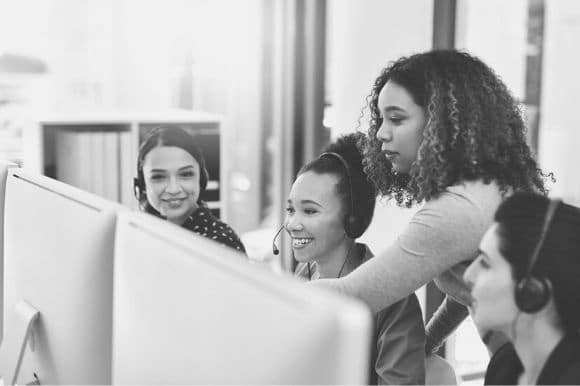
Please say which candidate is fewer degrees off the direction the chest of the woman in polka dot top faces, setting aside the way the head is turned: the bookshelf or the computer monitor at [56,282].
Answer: the computer monitor

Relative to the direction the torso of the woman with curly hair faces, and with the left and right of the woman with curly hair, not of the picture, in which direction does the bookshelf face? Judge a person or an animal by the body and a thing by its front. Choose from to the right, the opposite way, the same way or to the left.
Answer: to the left

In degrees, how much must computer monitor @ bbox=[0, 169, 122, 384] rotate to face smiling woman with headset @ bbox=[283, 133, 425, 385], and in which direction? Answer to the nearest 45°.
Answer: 0° — it already faces them

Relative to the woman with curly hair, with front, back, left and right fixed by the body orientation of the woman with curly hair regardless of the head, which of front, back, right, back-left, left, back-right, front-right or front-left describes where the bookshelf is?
front-right

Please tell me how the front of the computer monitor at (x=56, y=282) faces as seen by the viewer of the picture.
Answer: facing away from the viewer and to the right of the viewer

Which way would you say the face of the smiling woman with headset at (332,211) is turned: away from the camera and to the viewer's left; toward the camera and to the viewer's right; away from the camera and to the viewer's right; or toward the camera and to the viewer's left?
toward the camera and to the viewer's left

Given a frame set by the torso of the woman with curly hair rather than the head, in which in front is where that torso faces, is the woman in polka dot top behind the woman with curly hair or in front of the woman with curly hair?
in front

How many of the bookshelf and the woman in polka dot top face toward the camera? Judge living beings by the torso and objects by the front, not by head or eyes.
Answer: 2

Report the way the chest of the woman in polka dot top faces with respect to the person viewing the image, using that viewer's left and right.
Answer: facing the viewer

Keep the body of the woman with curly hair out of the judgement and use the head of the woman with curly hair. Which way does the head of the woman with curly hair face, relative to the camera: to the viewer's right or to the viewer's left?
to the viewer's left

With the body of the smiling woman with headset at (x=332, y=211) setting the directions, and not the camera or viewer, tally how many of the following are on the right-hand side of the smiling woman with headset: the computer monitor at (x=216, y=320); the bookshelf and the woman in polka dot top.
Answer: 2

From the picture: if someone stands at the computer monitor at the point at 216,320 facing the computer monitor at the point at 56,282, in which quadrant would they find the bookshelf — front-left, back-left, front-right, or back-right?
front-right

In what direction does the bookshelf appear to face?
toward the camera

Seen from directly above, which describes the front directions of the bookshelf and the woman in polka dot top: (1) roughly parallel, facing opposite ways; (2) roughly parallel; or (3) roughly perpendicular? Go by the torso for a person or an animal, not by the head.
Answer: roughly parallel

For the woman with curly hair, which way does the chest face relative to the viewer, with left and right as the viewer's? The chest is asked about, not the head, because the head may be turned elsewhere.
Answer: facing to the left of the viewer

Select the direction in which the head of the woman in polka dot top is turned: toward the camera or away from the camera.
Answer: toward the camera

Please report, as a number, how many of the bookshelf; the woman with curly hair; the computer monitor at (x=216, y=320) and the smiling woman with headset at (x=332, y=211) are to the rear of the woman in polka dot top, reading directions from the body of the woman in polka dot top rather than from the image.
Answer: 1
